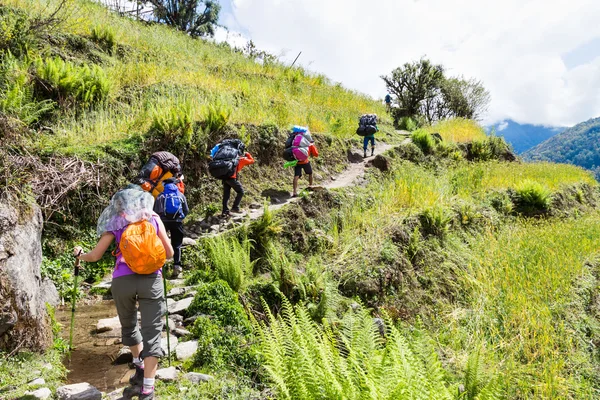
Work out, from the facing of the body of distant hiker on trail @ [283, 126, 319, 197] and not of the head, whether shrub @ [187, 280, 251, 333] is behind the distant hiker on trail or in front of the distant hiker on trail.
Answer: behind

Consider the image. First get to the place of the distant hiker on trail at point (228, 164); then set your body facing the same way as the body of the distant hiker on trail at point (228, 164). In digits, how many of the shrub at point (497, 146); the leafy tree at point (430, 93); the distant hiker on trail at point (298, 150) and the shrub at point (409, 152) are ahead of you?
4

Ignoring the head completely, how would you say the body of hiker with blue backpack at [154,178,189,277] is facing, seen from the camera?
away from the camera

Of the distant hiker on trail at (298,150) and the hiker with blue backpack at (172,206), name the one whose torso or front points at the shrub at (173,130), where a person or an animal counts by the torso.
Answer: the hiker with blue backpack

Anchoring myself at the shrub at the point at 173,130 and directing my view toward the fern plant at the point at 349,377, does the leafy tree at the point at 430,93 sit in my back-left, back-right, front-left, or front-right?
back-left

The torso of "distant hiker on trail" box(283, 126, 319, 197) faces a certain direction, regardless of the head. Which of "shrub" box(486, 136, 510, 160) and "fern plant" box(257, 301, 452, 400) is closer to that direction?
the shrub

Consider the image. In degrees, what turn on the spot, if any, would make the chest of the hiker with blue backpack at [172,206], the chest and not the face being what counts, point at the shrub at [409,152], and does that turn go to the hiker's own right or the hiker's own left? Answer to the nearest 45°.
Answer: approximately 45° to the hiker's own right

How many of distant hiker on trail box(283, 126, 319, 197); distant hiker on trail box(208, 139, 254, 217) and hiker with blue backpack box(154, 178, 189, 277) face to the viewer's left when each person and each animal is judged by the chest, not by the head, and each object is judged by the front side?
0

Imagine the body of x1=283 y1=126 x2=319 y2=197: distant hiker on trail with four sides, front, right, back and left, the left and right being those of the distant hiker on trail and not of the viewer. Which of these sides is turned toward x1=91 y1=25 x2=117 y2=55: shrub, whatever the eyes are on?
left

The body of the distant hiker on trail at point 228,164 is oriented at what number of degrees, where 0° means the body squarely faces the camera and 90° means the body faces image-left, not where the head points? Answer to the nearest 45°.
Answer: approximately 225°

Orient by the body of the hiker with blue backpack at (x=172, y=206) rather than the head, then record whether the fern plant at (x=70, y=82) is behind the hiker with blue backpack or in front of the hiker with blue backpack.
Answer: in front

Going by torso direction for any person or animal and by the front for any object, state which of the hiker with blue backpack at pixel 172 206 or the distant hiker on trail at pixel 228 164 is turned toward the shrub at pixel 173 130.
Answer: the hiker with blue backpack

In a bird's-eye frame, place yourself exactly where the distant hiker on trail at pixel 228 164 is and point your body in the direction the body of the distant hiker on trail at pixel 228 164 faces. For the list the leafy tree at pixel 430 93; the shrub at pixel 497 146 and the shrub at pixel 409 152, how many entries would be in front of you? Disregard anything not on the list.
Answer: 3

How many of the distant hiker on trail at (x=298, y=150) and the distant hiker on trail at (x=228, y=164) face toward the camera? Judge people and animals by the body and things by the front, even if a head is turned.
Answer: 0

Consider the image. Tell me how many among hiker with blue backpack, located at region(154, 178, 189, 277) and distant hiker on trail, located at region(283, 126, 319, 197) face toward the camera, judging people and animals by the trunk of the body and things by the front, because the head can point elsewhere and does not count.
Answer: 0
